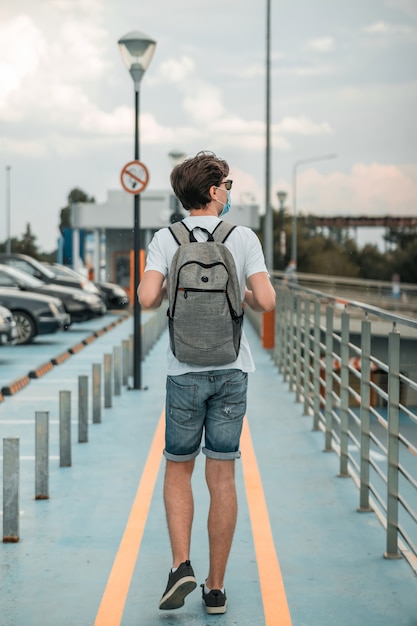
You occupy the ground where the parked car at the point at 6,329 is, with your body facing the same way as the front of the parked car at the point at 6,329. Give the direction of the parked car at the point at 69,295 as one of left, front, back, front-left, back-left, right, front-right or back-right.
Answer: back-left

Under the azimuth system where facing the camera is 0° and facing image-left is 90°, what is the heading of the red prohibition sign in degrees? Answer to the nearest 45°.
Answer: approximately 0°

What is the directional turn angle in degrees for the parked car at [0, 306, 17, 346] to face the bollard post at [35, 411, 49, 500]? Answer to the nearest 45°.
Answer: approximately 45° to its right

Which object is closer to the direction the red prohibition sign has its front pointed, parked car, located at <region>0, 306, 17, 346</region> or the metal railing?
the metal railing

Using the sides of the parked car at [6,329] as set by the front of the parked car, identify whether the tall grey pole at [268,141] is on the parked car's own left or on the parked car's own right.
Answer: on the parked car's own left

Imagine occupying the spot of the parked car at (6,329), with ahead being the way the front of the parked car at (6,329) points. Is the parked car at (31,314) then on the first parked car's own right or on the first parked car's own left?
on the first parked car's own left
